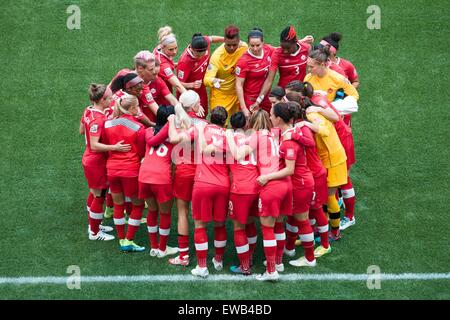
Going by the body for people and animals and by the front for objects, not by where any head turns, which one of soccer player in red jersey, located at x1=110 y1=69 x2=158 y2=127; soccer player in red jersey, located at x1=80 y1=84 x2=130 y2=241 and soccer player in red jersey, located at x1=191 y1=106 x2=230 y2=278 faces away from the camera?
soccer player in red jersey, located at x1=191 y1=106 x2=230 y2=278

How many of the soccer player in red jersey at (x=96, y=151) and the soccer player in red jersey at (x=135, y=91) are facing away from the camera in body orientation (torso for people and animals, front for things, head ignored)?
0

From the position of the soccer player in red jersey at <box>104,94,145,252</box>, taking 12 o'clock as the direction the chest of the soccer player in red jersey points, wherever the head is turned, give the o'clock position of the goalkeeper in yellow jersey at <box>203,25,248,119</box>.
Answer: The goalkeeper in yellow jersey is roughly at 12 o'clock from the soccer player in red jersey.

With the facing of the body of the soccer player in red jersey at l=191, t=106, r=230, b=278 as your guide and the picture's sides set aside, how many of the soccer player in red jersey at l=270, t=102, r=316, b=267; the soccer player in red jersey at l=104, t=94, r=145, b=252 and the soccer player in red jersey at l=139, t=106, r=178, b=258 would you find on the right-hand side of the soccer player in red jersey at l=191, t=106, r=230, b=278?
1

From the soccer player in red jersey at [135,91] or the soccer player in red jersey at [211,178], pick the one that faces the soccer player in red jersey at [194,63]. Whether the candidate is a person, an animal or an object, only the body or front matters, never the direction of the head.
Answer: the soccer player in red jersey at [211,178]

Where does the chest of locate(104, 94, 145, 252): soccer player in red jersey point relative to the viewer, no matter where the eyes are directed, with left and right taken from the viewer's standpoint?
facing away from the viewer and to the right of the viewer

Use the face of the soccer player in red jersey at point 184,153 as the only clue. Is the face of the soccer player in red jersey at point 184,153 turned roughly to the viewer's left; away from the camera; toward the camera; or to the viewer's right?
away from the camera

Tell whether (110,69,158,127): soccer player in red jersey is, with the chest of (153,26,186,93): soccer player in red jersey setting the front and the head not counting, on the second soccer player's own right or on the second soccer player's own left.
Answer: on the second soccer player's own right

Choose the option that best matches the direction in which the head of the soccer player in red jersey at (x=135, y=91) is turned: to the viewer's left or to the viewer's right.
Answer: to the viewer's right

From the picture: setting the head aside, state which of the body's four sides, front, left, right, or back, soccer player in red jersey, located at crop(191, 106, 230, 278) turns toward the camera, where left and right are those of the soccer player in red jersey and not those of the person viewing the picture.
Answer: back

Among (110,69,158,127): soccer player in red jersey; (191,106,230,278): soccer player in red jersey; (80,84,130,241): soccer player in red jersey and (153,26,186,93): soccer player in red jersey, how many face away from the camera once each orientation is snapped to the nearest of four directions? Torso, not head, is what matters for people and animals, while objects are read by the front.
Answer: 1

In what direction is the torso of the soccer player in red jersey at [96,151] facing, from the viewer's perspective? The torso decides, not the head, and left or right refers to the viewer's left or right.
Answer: facing to the right of the viewer

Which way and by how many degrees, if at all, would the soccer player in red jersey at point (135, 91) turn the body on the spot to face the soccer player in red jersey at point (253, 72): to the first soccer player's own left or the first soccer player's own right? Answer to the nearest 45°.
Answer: approximately 90° to the first soccer player's own left

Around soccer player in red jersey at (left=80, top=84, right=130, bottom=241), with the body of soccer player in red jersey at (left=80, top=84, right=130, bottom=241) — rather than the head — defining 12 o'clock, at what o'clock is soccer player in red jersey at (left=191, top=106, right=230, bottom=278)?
soccer player in red jersey at (left=191, top=106, right=230, bottom=278) is roughly at 1 o'clock from soccer player in red jersey at (left=80, top=84, right=130, bottom=241).

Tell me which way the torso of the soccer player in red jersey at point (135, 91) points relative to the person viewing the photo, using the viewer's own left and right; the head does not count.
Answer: facing the viewer and to the right of the viewer

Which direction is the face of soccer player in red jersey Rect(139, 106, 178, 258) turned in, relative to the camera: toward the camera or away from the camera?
away from the camera

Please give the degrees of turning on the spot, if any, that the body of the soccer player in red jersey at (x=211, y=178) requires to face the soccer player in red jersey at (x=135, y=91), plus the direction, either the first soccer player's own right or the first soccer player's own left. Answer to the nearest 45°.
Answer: approximately 45° to the first soccer player's own left
